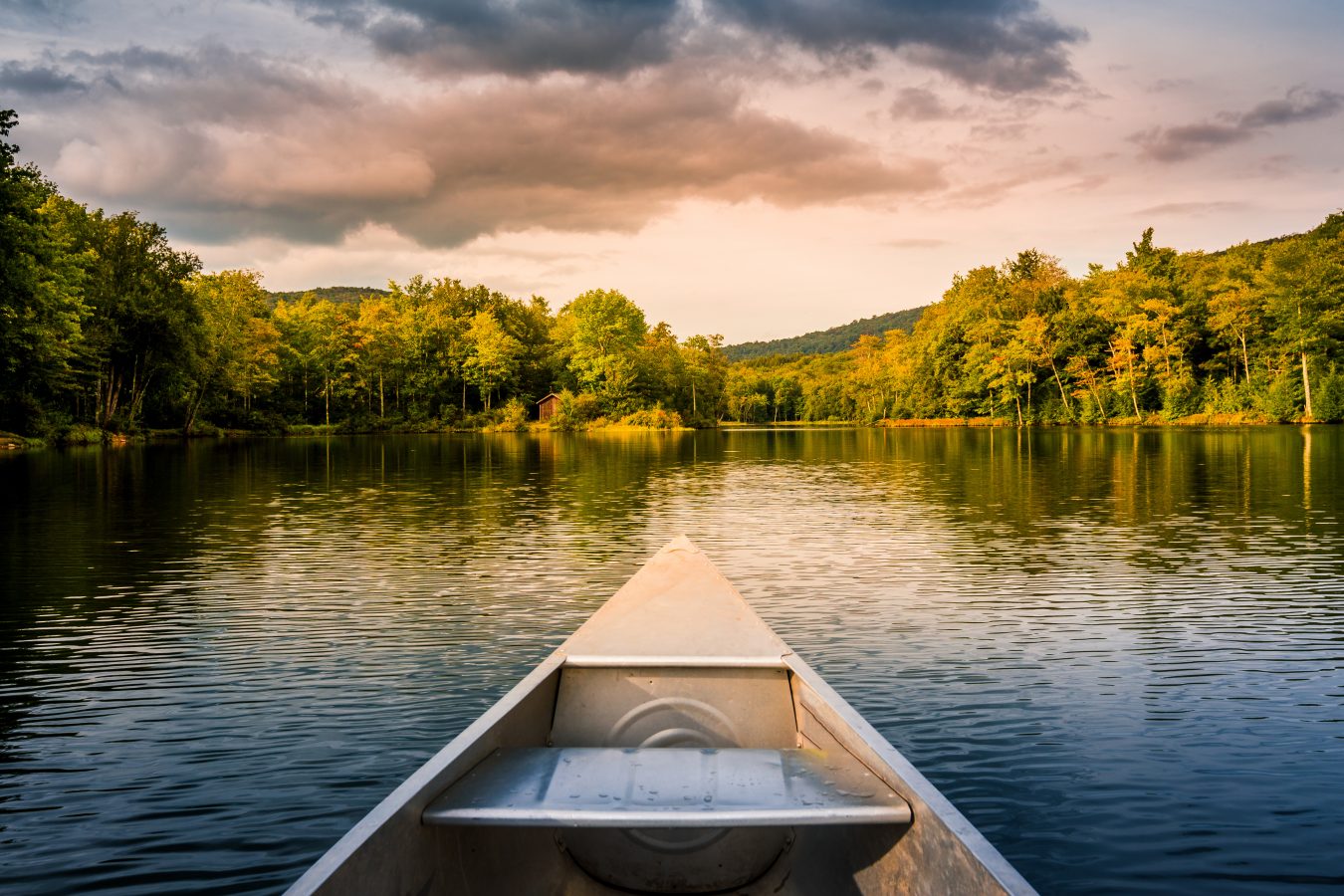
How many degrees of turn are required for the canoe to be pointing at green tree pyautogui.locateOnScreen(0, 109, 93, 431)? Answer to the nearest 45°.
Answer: approximately 45° to its left

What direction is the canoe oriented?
away from the camera
